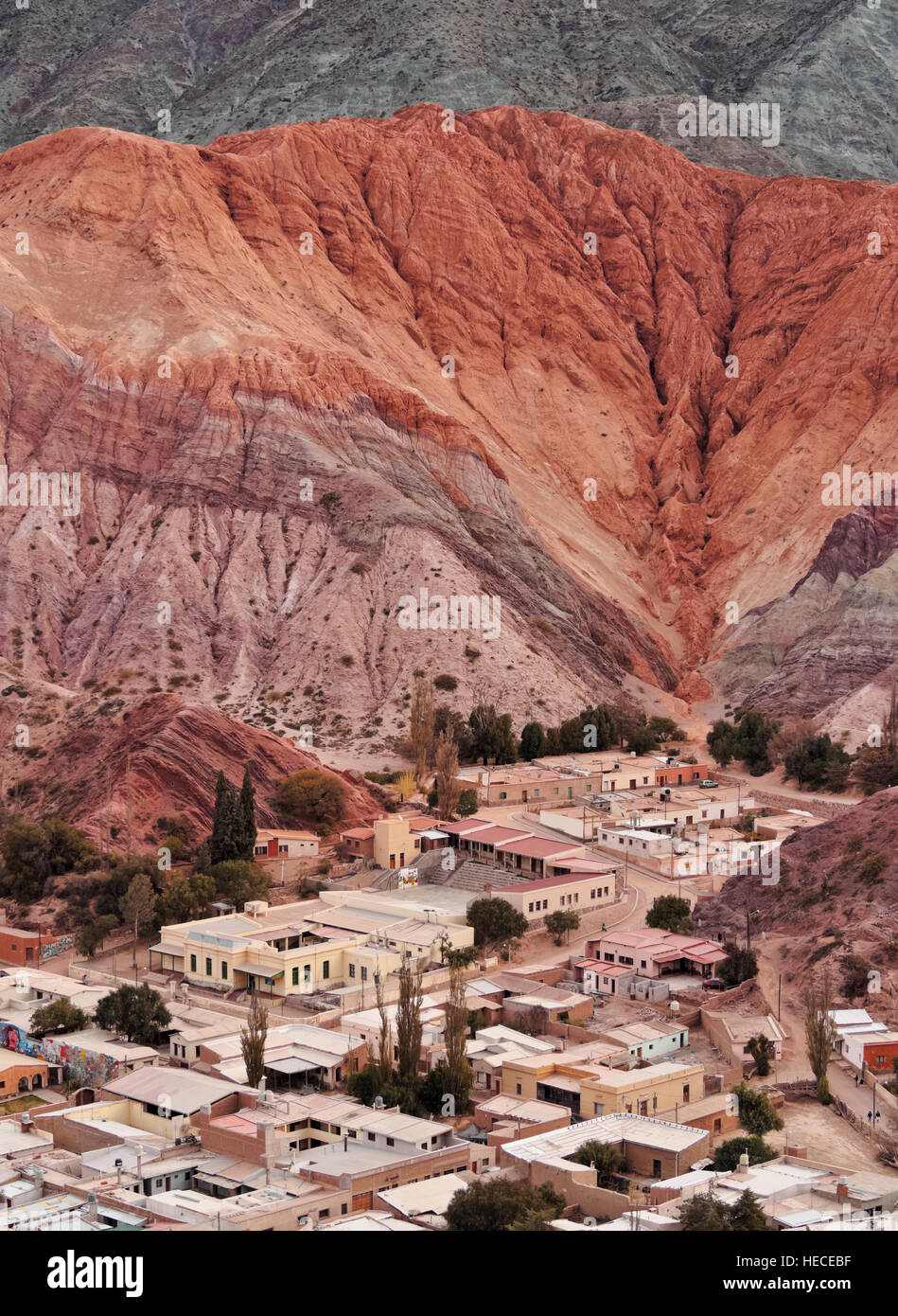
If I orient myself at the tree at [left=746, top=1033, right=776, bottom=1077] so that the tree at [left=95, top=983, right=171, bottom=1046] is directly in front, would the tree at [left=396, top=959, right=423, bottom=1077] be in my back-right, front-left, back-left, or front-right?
front-left

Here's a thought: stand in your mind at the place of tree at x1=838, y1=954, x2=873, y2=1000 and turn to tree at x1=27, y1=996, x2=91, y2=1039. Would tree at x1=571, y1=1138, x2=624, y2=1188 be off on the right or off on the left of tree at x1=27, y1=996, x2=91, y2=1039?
left

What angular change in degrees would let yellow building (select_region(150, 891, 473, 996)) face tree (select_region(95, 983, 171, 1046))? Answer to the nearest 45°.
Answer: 0° — it already faces it

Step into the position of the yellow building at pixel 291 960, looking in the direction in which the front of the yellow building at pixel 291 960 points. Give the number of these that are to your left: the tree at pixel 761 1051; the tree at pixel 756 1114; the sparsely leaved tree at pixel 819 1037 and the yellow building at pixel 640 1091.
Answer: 4

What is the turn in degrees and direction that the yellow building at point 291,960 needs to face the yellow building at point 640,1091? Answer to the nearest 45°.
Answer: approximately 90° to its left

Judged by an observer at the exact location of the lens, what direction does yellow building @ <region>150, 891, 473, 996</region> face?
facing the viewer and to the left of the viewer

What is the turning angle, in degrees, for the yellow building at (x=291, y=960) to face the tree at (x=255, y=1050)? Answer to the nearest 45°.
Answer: approximately 45° to its left

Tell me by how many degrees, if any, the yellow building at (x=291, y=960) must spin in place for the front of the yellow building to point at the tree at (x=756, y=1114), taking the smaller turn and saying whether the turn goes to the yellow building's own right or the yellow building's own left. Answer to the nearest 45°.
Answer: approximately 90° to the yellow building's own left

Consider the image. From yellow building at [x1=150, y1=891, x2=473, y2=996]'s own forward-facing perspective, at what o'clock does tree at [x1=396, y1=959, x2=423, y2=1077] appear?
The tree is roughly at 10 o'clock from the yellow building.

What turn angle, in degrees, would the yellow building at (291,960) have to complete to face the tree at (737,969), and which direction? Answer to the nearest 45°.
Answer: approximately 135° to its left

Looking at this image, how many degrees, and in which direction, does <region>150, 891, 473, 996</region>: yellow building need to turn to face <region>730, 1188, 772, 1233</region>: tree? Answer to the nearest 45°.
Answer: approximately 45° to its left

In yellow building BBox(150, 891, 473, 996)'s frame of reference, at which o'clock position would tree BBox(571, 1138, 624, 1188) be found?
The tree is roughly at 10 o'clock from the yellow building.

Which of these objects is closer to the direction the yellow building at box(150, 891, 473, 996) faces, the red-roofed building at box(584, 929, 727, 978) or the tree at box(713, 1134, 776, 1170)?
the tree
